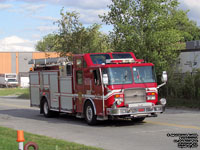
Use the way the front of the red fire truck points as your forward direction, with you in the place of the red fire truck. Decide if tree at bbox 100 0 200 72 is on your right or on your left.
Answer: on your left

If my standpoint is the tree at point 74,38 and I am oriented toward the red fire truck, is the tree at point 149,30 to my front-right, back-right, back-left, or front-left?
front-left

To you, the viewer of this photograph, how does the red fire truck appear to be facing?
facing the viewer and to the right of the viewer

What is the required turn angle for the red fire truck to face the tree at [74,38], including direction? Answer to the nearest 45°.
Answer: approximately 135° to its left

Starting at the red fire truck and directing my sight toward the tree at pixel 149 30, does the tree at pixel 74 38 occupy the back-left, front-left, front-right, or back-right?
front-left
